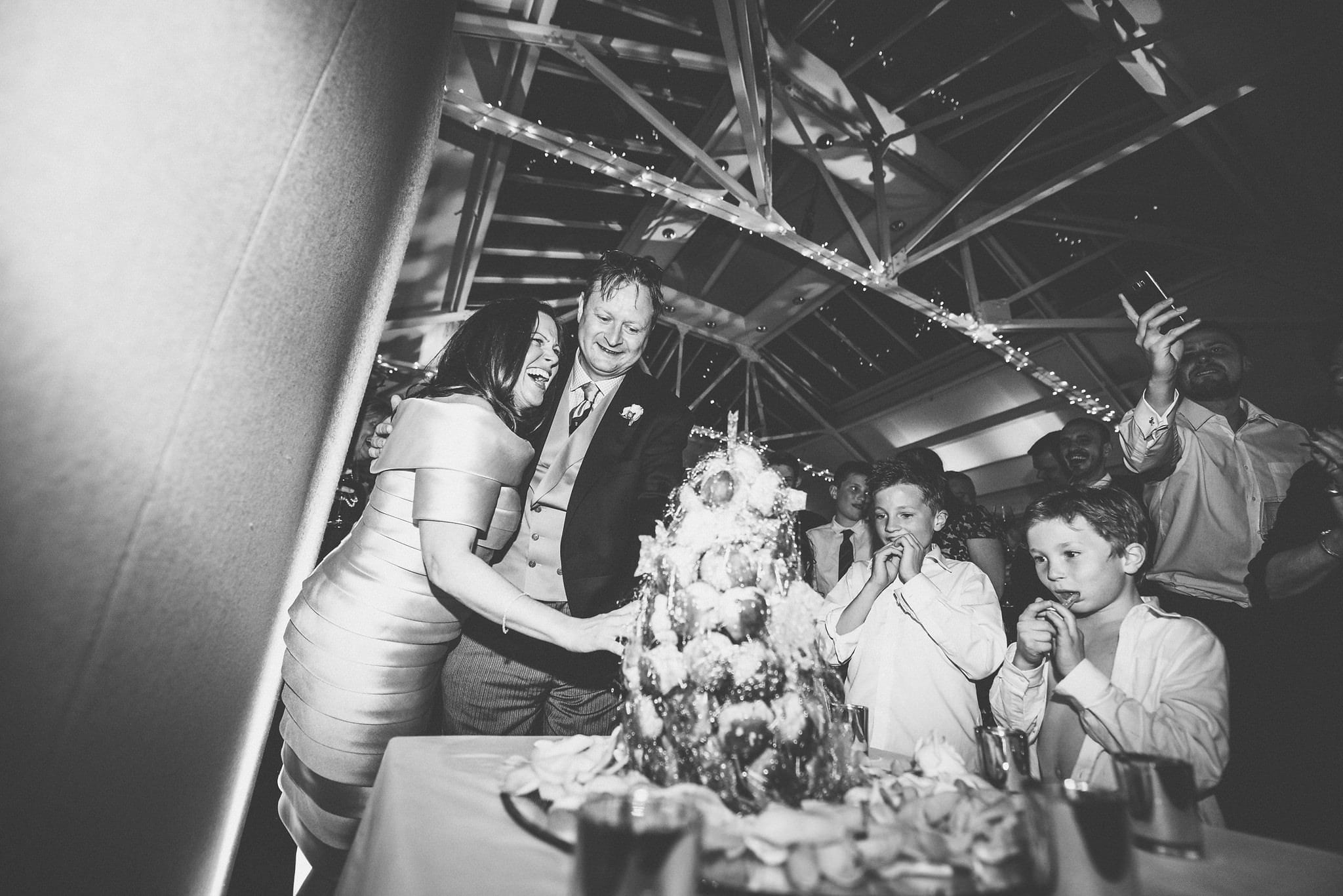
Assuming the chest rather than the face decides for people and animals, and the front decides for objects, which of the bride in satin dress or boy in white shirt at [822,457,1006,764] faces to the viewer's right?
the bride in satin dress

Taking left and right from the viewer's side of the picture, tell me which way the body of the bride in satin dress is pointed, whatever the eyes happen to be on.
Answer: facing to the right of the viewer

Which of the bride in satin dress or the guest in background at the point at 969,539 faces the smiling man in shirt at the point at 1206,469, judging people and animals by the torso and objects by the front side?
the bride in satin dress

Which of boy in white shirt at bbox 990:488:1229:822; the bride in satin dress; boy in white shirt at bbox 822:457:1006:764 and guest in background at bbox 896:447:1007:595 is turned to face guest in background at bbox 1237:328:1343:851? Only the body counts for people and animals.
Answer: the bride in satin dress

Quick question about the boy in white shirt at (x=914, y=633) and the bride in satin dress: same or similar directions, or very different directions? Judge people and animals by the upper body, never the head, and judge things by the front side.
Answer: very different directions

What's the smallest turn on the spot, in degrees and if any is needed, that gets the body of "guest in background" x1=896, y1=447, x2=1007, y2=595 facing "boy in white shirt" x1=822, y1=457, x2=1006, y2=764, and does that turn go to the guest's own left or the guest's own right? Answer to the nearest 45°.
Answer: approximately 45° to the guest's own left

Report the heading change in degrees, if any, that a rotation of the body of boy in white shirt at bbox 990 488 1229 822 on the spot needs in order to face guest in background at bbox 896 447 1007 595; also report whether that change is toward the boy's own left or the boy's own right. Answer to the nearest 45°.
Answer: approximately 135° to the boy's own right

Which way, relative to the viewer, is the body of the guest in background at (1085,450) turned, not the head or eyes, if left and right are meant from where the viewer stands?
facing the viewer and to the left of the viewer

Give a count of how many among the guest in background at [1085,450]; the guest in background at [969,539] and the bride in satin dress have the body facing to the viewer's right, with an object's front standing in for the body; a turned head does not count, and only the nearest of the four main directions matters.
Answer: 1

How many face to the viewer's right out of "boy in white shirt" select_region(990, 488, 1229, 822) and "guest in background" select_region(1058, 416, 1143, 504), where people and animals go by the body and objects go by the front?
0

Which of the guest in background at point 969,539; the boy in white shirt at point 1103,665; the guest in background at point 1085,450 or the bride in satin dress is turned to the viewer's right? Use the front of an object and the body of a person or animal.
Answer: the bride in satin dress

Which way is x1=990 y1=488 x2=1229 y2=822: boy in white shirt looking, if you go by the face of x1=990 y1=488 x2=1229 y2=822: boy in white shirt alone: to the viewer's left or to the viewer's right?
to the viewer's left

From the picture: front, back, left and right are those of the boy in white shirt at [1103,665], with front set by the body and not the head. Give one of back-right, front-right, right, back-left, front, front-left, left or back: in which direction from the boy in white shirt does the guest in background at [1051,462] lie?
back-right

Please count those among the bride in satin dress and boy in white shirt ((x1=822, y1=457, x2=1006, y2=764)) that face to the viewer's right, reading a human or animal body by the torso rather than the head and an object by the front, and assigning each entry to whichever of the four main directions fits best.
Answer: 1

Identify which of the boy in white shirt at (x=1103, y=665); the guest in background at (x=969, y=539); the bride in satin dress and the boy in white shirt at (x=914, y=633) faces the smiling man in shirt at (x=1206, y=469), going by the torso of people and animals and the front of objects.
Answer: the bride in satin dress
